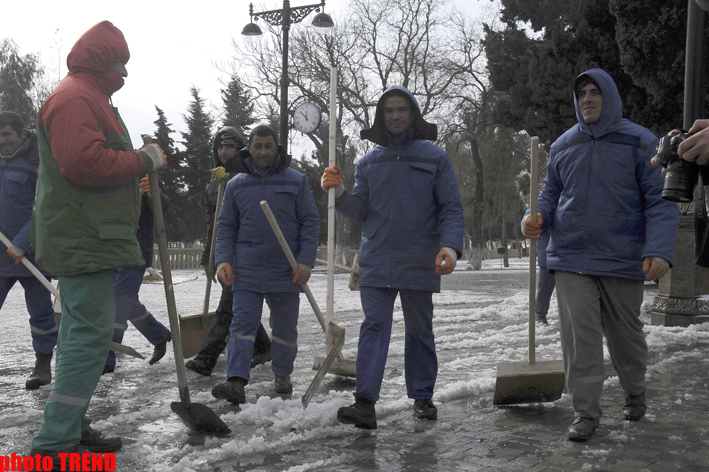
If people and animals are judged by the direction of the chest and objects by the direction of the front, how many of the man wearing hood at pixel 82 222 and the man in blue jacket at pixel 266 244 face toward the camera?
1

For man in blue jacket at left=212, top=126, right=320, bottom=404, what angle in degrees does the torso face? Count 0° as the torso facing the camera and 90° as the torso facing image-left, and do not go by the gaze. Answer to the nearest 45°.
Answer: approximately 0°

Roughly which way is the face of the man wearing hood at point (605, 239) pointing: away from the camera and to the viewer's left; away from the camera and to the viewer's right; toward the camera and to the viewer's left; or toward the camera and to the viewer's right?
toward the camera and to the viewer's left

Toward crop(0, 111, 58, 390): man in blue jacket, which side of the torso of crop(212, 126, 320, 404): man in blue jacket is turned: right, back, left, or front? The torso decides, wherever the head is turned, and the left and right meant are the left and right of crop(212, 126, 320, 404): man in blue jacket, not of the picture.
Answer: right

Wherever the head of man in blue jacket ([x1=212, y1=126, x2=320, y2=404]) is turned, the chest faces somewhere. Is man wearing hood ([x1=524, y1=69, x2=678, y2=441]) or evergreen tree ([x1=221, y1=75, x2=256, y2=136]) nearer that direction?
the man wearing hood

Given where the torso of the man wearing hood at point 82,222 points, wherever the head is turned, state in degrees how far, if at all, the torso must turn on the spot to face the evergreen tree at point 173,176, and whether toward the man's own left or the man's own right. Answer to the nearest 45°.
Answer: approximately 90° to the man's own left

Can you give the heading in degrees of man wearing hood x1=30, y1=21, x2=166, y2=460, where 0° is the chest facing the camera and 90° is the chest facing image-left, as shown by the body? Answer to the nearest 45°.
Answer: approximately 270°

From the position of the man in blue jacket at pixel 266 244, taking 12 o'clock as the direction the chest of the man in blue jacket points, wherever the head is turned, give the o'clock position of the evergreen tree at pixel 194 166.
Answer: The evergreen tree is roughly at 6 o'clock from the man in blue jacket.

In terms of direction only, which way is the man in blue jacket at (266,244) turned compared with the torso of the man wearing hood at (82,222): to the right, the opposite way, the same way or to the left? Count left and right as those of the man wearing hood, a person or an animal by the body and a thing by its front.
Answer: to the right

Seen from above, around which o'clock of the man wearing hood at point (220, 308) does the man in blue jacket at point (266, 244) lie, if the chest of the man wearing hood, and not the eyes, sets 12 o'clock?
The man in blue jacket is roughly at 10 o'clock from the man wearing hood.

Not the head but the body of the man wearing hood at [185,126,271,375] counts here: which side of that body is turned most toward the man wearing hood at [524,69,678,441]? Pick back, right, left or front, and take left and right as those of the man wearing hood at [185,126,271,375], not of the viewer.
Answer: left

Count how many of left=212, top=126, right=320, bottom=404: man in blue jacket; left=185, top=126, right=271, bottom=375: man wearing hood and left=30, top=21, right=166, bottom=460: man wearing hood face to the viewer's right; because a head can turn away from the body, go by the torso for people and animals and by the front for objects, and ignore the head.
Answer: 1

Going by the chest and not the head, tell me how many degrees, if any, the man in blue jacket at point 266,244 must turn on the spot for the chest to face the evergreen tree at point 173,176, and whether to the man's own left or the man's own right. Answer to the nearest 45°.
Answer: approximately 180°

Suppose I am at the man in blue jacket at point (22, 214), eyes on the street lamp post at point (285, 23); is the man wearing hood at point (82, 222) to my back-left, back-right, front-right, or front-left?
back-right
